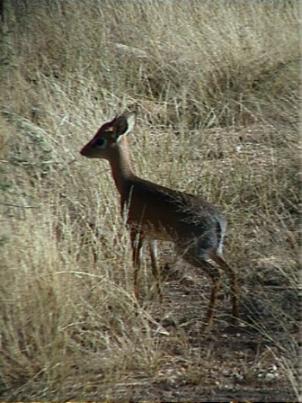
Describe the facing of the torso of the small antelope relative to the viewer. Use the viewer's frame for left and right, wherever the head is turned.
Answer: facing away from the viewer and to the left of the viewer
